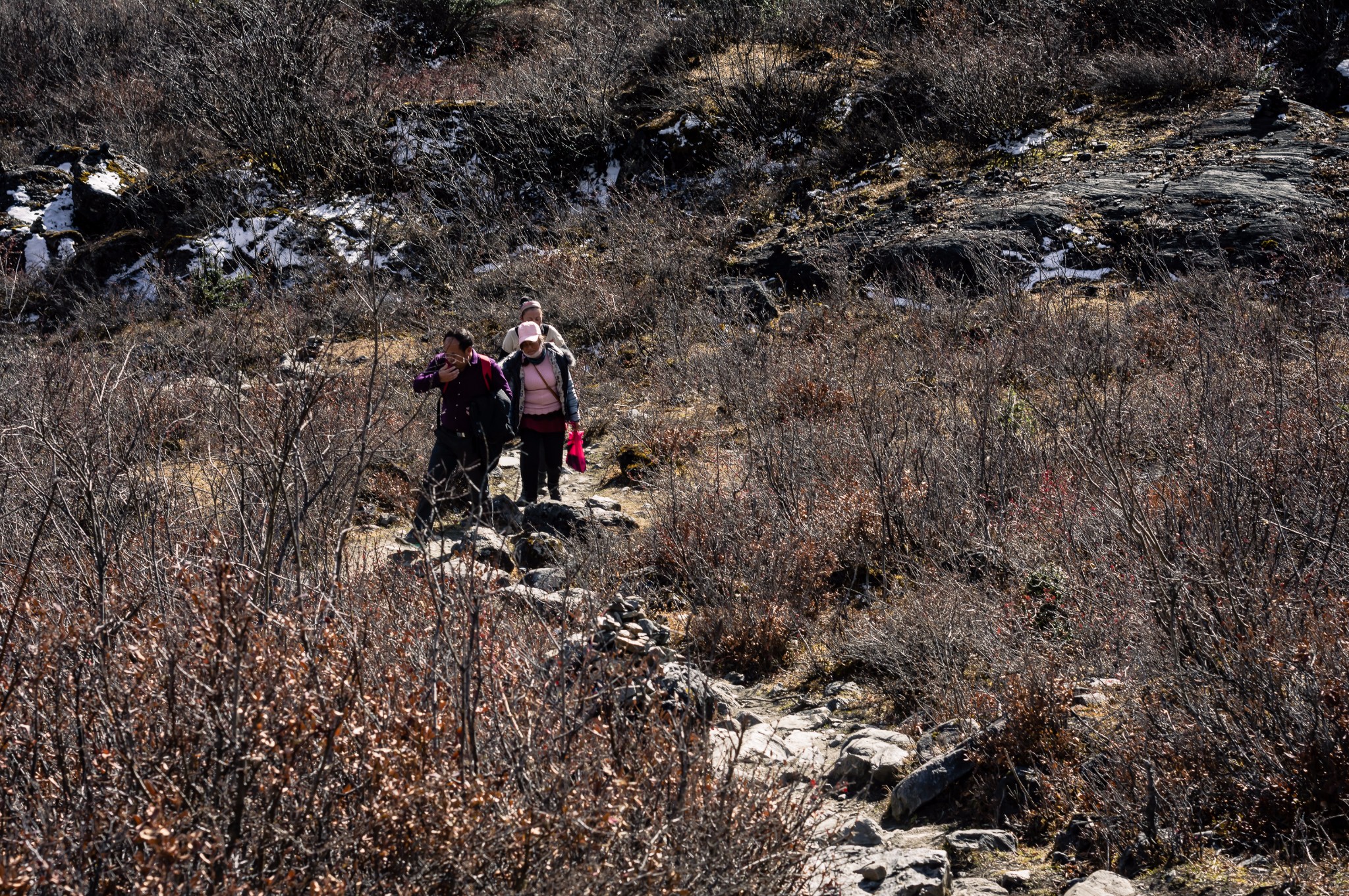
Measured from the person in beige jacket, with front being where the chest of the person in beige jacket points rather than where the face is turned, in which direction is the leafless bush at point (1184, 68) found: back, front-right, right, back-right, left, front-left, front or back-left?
back-left

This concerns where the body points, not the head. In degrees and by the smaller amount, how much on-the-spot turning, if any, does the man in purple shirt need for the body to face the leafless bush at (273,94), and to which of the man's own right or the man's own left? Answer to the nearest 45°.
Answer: approximately 135° to the man's own right

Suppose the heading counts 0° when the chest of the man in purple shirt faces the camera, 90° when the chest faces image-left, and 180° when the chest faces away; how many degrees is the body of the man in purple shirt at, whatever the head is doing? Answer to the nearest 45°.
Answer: approximately 45°

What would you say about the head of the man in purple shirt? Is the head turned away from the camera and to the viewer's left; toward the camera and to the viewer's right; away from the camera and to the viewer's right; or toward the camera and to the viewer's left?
toward the camera and to the viewer's left

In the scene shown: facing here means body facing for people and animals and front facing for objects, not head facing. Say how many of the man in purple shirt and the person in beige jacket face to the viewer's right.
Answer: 0

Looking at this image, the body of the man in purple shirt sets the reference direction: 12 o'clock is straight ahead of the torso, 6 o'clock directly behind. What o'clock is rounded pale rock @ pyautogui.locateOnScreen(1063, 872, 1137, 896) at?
The rounded pale rock is roughly at 10 o'clock from the man in purple shirt.

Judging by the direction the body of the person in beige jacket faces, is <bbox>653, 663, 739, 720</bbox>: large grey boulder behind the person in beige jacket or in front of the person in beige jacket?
in front

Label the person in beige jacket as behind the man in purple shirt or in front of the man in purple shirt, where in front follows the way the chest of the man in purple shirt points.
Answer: behind

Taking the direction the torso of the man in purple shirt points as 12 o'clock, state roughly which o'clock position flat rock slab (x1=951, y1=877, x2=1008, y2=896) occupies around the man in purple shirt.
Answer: The flat rock slab is roughly at 10 o'clock from the man in purple shirt.

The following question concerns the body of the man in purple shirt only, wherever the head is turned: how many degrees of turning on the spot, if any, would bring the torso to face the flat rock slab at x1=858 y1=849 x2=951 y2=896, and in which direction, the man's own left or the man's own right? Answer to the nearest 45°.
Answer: approximately 45° to the man's own left

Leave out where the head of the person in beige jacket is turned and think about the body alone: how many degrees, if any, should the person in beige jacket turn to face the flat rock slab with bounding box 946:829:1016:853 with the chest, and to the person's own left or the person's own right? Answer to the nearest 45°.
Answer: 0° — they already face it

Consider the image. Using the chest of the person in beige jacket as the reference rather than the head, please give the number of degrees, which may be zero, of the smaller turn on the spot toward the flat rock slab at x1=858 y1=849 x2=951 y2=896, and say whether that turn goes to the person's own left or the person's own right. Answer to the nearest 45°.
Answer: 0° — they already face it

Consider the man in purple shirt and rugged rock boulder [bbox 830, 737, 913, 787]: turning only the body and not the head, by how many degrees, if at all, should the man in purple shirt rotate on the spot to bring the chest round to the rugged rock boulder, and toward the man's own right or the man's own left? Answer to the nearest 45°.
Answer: approximately 45° to the man's own left
